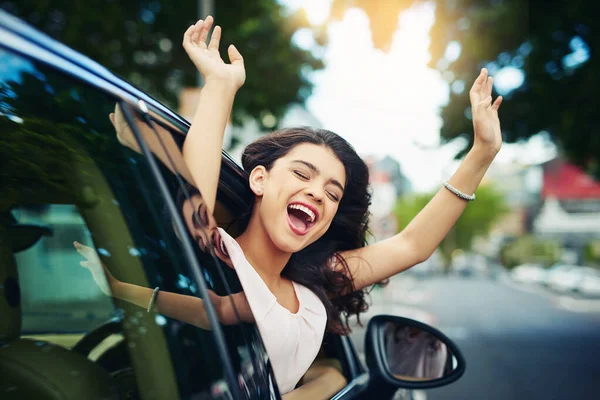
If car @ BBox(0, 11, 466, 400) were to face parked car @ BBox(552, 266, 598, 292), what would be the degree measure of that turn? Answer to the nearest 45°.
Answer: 0° — it already faces it

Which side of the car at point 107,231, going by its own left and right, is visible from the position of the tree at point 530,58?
front

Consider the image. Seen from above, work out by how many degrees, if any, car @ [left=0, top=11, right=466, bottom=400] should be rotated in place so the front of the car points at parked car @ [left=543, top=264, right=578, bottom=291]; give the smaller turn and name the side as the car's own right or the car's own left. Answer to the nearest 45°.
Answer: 0° — it already faces it

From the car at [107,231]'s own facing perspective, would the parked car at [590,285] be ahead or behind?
ahead

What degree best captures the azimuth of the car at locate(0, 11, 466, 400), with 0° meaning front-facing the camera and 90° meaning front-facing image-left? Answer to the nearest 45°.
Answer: approximately 225°
